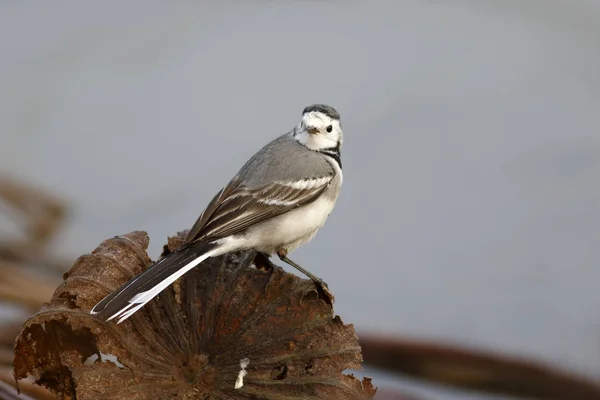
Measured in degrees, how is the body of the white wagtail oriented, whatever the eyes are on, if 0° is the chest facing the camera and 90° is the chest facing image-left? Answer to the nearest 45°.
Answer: approximately 270°

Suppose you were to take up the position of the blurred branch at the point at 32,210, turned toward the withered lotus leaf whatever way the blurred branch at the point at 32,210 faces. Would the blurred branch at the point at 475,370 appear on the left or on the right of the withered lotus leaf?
left

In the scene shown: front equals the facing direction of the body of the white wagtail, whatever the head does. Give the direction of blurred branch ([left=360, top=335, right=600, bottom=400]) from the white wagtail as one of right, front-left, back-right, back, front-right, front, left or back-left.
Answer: front

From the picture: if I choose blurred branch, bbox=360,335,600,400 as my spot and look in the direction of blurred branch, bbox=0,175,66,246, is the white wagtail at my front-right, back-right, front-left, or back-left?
front-left

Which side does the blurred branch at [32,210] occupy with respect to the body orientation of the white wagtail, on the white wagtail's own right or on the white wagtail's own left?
on the white wagtail's own left
